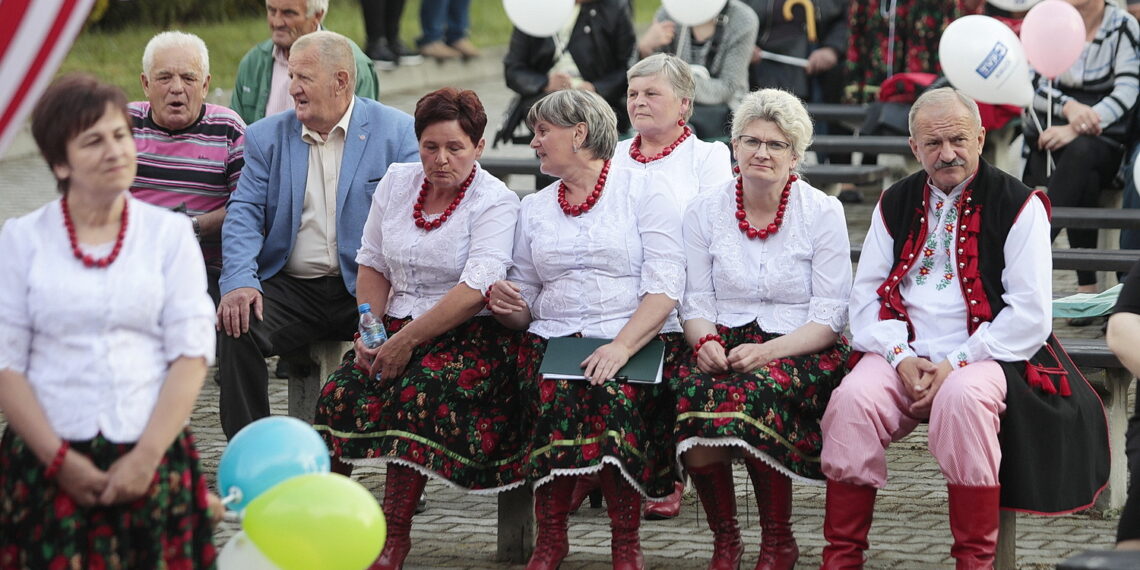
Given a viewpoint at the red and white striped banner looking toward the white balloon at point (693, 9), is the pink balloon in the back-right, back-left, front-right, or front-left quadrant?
front-right

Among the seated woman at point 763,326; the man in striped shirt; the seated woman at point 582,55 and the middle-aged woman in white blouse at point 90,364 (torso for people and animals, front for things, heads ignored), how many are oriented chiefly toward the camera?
4

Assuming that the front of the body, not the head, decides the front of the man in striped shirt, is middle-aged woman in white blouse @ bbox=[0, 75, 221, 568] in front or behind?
in front

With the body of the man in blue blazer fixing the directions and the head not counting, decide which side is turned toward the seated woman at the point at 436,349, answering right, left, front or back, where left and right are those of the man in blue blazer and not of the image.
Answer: left

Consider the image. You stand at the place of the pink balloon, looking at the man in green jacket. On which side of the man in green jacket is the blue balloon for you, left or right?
left

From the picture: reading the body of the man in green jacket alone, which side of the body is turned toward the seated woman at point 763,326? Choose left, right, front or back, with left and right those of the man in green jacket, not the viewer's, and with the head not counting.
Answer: left

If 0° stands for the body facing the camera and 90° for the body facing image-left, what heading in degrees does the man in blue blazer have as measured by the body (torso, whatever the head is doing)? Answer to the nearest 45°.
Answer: approximately 45°

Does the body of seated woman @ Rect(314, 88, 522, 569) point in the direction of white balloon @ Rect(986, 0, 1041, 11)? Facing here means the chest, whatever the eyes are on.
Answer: no

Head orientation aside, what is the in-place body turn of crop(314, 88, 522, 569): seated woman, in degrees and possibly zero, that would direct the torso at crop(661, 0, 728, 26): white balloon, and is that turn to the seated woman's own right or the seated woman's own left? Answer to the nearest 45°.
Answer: approximately 180°

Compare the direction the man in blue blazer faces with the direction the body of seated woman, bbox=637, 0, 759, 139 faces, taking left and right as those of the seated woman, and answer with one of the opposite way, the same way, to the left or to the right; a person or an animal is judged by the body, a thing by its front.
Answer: the same way

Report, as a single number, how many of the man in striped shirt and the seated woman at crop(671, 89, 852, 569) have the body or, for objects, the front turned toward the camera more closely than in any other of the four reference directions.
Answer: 2

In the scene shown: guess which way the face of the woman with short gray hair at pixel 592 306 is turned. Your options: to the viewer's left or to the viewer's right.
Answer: to the viewer's left

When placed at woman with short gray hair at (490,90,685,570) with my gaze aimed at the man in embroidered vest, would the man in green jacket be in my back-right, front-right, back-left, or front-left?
back-left

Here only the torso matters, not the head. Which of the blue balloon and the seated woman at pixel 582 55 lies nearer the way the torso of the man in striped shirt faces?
the blue balloon

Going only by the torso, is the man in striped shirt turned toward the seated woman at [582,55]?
no

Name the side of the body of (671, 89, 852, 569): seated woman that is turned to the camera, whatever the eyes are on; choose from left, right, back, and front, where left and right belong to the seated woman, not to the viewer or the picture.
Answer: front

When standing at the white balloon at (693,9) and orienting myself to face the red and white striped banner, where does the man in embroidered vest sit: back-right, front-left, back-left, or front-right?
front-left
